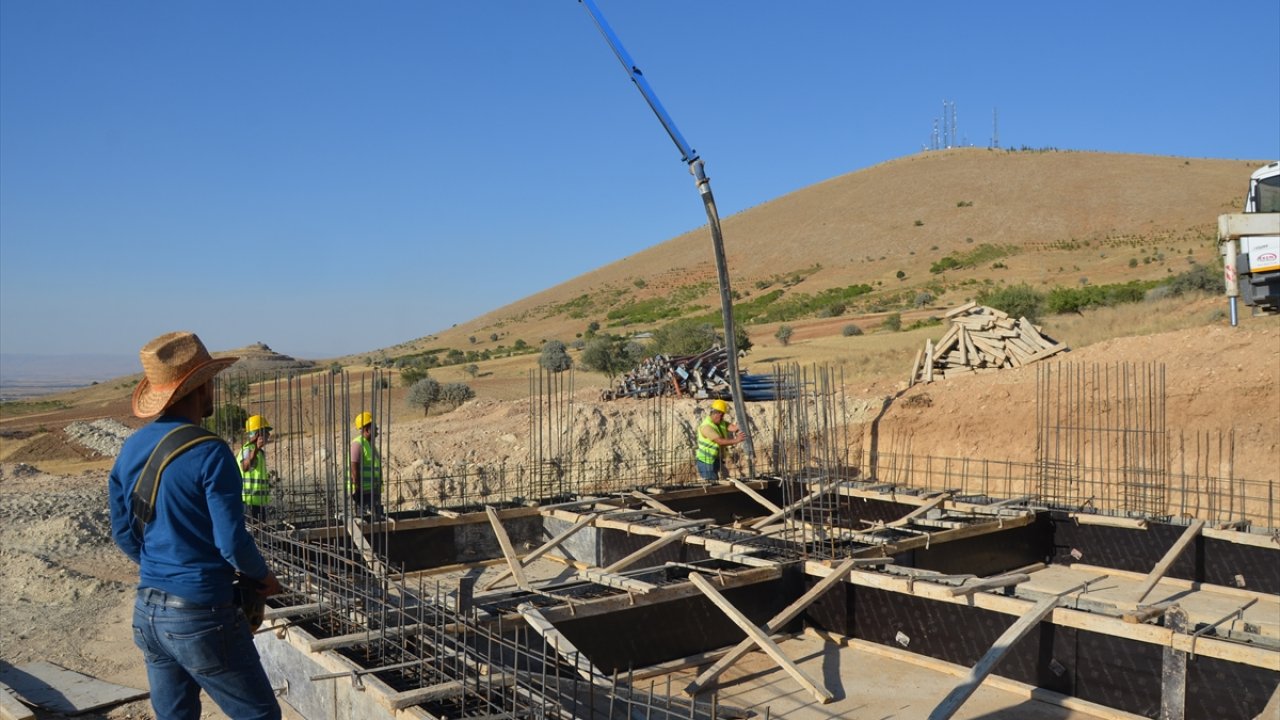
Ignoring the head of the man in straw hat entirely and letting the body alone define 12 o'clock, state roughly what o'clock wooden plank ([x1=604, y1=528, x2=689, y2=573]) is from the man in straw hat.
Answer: The wooden plank is roughly at 12 o'clock from the man in straw hat.

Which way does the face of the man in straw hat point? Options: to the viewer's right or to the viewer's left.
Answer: to the viewer's right

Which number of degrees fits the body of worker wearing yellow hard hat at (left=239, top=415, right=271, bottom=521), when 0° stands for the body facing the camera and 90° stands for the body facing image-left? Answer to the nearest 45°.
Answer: approximately 270°

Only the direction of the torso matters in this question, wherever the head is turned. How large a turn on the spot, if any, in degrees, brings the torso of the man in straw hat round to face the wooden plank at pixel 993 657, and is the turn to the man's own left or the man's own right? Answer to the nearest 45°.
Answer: approximately 45° to the man's own right

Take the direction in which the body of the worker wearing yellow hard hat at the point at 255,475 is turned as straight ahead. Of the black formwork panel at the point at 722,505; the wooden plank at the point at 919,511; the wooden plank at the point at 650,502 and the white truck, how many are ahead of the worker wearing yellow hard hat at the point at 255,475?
4

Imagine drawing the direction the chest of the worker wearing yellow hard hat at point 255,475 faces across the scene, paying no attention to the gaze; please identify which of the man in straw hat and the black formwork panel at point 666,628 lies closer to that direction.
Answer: the black formwork panel

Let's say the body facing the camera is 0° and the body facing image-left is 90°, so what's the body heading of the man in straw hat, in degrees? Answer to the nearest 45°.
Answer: approximately 225°

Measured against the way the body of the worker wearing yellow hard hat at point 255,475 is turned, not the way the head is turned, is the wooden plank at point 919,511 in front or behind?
in front

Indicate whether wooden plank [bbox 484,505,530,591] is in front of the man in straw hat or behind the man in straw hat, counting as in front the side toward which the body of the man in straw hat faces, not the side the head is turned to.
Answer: in front

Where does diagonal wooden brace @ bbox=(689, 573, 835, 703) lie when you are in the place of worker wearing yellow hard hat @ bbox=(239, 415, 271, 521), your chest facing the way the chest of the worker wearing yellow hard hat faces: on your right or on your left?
on your right
